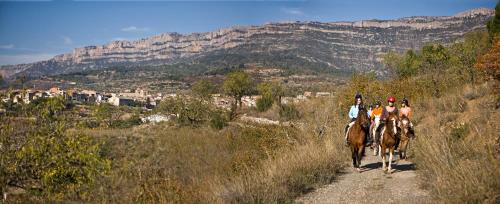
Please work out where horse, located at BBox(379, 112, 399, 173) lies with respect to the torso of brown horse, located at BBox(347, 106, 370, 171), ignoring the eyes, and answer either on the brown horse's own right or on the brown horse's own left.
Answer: on the brown horse's own left

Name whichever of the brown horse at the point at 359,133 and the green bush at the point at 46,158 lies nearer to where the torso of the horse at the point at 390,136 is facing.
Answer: the green bush

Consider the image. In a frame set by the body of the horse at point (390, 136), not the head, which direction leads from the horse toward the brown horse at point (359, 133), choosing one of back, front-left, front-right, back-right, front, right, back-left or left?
right

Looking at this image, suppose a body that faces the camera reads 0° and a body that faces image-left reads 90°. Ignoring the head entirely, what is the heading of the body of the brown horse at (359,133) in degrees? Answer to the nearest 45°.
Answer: approximately 0°

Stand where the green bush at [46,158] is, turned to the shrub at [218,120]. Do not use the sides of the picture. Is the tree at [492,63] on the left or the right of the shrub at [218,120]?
right

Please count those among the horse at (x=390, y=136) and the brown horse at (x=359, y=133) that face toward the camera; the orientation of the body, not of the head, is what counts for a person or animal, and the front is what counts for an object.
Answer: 2

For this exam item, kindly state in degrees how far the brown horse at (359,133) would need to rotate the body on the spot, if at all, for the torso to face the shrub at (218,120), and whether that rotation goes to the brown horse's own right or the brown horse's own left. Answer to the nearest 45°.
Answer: approximately 135° to the brown horse's own right

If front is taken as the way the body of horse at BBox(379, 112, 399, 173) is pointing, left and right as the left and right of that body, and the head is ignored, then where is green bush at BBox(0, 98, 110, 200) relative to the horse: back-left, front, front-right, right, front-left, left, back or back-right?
front-right

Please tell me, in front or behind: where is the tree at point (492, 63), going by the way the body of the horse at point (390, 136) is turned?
behind

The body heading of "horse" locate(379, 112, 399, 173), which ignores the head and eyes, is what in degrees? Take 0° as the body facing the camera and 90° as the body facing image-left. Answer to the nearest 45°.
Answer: approximately 0°

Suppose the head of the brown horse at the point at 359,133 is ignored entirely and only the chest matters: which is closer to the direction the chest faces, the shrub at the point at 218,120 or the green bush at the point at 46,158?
the green bush
